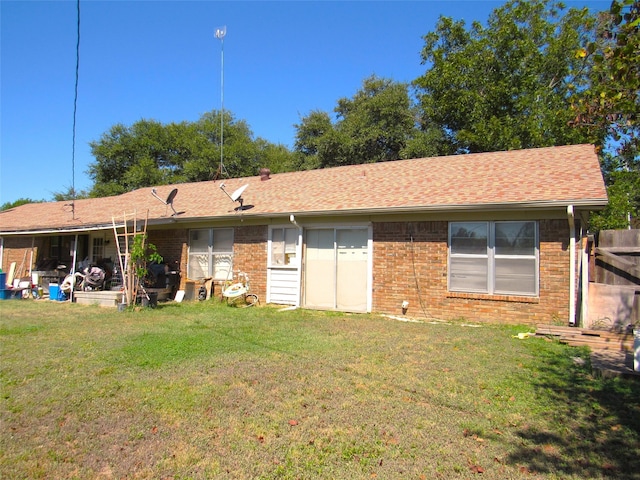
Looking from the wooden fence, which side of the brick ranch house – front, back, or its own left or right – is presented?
right

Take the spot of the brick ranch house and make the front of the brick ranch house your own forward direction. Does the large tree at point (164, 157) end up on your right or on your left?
on your left

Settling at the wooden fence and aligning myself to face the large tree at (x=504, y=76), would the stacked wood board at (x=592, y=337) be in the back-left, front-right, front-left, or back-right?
back-left
